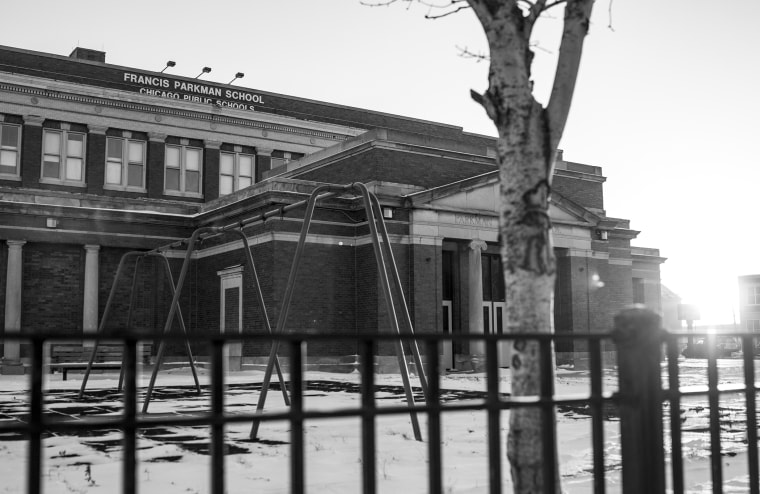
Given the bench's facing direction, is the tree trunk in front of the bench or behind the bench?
in front

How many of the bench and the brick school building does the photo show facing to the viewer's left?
0

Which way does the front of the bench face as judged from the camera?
facing the viewer

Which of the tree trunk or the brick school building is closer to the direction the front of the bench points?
the tree trunk

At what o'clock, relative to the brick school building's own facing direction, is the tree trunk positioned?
The tree trunk is roughly at 1 o'clock from the brick school building.

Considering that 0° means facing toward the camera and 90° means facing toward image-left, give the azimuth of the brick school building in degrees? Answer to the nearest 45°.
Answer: approximately 315°

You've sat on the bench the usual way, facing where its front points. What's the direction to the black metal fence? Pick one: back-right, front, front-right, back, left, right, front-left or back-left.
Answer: front
